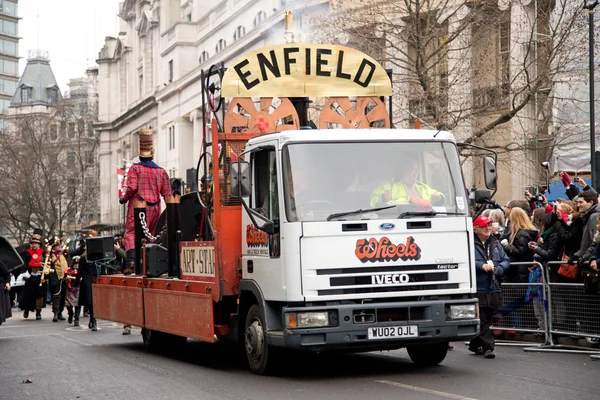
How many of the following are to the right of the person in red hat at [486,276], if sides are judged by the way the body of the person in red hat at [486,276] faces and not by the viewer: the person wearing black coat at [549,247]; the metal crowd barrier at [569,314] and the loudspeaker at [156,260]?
1

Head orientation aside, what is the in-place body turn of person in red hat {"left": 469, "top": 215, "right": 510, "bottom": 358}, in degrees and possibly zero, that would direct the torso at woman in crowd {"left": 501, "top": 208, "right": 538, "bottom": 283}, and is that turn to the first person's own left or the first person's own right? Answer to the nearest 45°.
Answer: approximately 180°

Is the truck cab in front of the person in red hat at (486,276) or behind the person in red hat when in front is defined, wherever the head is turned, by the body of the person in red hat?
in front

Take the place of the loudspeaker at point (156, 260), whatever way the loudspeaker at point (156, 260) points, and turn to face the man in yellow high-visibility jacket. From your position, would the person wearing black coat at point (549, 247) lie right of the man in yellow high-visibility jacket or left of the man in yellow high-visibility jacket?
left

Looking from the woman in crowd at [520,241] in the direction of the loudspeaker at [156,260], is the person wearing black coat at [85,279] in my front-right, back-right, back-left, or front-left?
front-right

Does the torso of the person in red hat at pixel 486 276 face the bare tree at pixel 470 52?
no

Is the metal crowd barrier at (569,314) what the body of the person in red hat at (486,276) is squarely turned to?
no

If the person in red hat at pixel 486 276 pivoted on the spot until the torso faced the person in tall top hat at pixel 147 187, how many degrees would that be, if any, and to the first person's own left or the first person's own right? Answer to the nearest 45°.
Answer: approximately 90° to the first person's own right

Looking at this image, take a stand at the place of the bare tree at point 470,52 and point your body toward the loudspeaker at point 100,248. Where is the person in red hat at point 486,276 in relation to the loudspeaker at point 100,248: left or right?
left

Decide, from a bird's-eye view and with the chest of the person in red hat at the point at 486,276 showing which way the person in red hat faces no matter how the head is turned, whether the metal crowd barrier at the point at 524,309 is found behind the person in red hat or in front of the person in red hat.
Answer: behind

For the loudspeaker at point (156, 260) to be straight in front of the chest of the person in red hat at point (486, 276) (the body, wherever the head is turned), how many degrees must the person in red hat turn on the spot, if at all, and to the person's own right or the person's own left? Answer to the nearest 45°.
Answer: approximately 90° to the person's own right
